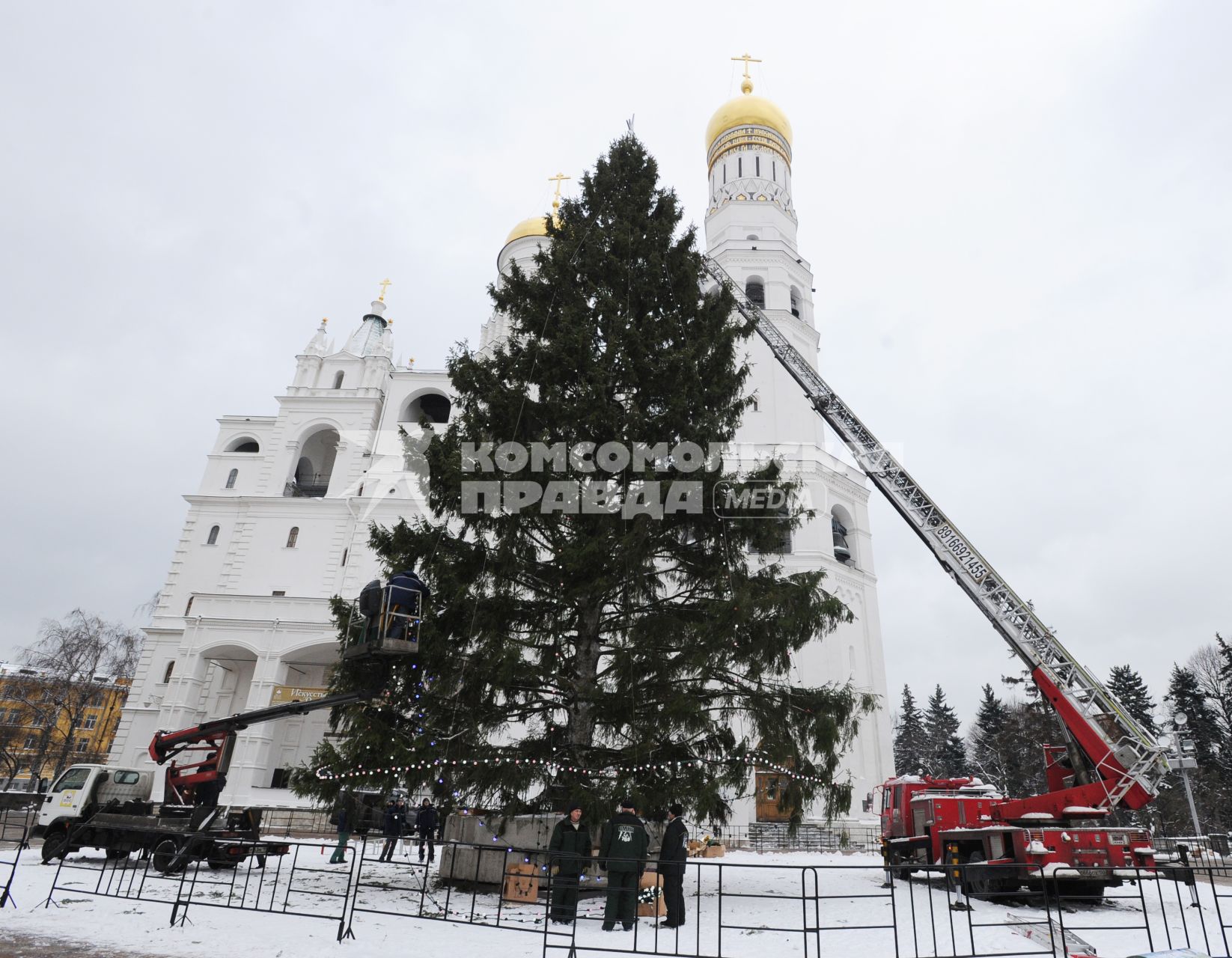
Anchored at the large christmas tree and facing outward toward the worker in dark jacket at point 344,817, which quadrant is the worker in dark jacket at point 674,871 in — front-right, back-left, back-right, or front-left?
back-left

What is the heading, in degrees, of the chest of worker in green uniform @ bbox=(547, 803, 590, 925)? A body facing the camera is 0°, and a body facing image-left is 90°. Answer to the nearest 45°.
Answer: approximately 315°

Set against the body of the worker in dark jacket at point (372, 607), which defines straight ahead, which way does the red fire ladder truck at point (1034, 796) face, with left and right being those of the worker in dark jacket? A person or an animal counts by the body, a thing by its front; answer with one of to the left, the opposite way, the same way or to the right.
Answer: to the left
